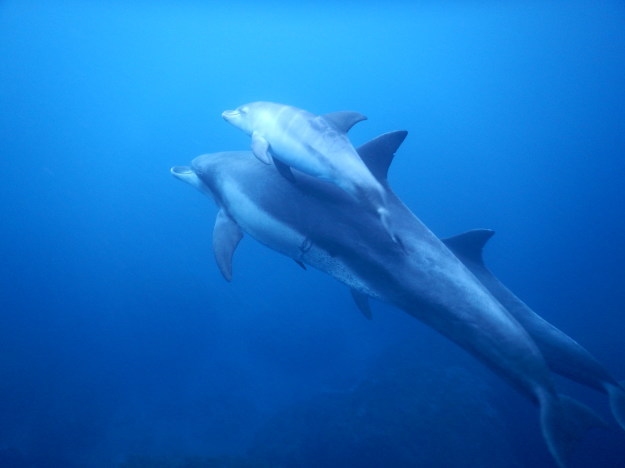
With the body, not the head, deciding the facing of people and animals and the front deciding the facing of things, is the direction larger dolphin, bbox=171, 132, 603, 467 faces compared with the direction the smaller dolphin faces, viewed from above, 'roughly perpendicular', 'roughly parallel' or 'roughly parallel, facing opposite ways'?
roughly parallel

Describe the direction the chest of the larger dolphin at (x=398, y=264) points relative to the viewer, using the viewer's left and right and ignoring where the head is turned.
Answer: facing to the left of the viewer

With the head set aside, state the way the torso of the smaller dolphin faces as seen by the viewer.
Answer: to the viewer's left
